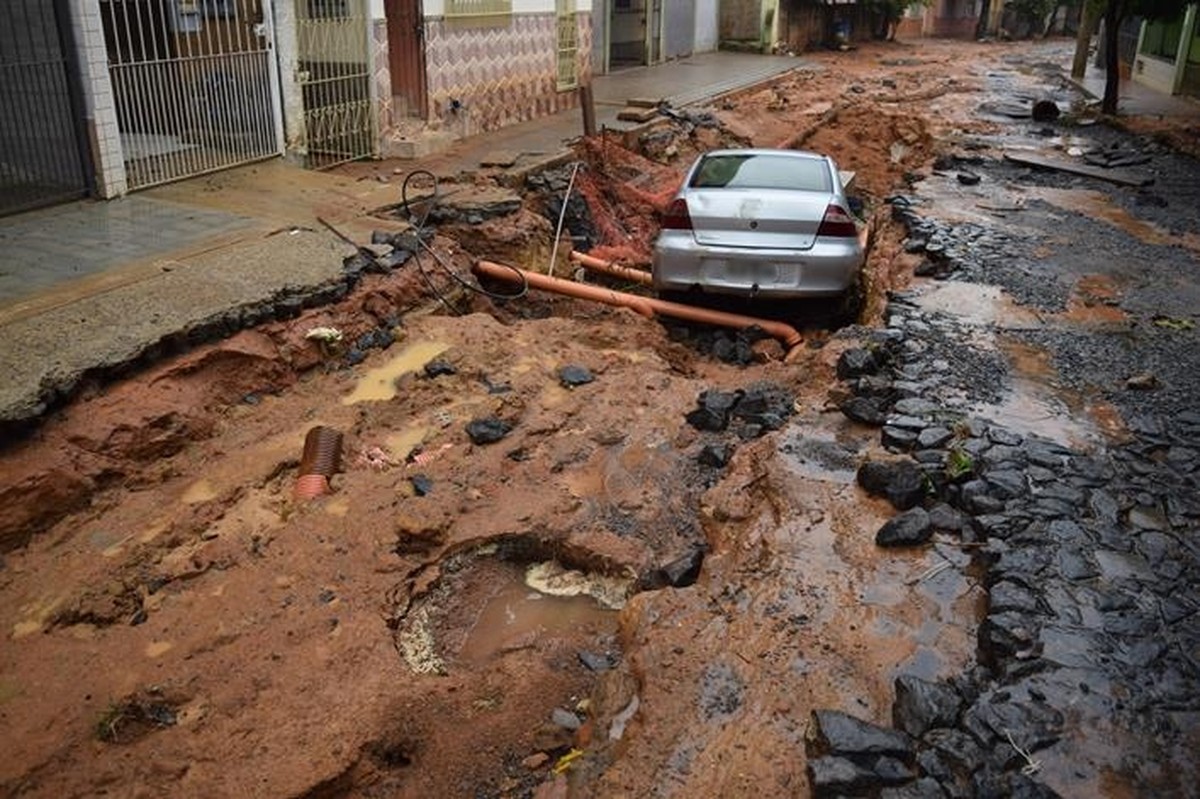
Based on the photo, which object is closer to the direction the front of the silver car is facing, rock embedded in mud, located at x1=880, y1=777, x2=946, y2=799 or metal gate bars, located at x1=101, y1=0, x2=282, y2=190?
the metal gate bars

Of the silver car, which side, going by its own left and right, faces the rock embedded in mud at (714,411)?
back

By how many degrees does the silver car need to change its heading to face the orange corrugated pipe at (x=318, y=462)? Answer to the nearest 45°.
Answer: approximately 135° to its left

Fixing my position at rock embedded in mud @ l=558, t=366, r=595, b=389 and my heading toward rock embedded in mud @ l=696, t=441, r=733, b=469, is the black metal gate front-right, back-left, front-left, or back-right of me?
back-right

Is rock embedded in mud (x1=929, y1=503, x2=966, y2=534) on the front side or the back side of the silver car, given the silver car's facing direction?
on the back side

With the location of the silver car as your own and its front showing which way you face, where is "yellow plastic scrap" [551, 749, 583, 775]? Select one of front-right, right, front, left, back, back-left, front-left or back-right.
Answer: back

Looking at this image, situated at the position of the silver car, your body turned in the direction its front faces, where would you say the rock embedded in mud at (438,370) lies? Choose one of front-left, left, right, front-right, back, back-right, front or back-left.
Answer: back-left

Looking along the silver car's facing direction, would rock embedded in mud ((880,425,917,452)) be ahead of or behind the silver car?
behind

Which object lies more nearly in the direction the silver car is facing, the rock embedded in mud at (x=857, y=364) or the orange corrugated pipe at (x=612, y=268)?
the orange corrugated pipe

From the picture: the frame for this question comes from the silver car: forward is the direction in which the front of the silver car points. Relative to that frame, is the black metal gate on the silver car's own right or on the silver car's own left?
on the silver car's own left

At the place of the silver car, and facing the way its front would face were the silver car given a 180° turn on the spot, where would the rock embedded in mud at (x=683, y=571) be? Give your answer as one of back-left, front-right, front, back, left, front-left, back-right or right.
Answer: front

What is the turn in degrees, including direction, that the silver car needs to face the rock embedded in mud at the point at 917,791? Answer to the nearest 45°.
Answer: approximately 180°

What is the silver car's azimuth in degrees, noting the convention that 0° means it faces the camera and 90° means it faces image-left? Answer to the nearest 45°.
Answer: approximately 180°

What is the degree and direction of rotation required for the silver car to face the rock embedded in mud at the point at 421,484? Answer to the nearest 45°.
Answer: approximately 135° to its left

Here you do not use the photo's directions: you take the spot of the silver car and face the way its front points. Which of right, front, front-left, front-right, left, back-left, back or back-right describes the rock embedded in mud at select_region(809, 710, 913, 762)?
back

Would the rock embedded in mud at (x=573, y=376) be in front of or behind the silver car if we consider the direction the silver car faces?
behind
